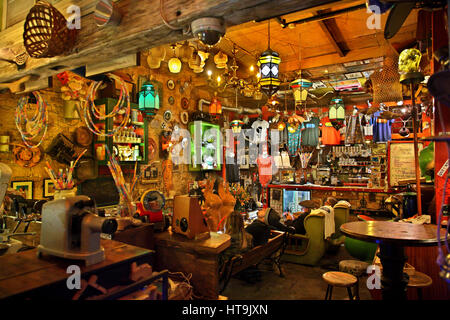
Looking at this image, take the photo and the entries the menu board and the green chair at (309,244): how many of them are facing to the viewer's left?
1

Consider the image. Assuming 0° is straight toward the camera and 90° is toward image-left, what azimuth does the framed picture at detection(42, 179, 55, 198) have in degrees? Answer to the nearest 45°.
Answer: approximately 315°

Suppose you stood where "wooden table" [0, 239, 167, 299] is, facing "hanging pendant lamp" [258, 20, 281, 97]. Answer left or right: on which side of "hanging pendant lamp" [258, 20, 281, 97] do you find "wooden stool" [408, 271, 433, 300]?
right

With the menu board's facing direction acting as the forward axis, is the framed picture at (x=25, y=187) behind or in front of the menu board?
in front

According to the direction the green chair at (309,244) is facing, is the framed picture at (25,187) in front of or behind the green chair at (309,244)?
in front

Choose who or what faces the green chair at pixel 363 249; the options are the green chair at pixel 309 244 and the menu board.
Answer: the menu board

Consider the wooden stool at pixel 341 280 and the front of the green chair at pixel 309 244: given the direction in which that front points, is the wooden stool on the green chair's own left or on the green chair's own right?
on the green chair's own left

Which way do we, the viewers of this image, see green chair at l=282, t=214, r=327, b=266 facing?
facing to the left of the viewer

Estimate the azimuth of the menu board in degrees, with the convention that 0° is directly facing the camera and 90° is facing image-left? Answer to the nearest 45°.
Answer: approximately 0°

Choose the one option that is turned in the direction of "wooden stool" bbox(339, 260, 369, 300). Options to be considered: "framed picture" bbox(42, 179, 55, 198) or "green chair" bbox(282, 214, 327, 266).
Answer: the framed picture
